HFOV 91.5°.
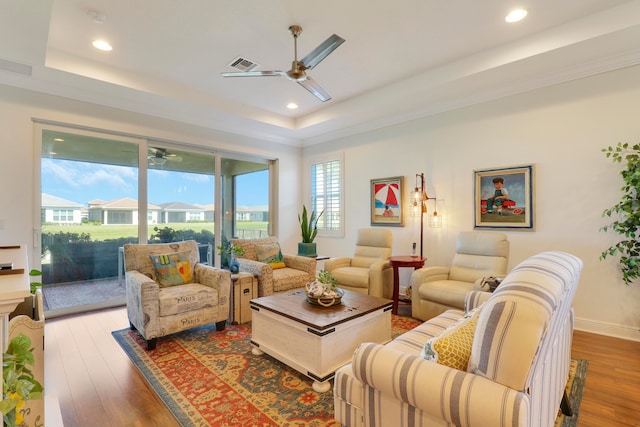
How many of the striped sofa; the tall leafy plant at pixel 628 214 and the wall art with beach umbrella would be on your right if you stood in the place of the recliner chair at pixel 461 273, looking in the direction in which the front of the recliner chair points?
1

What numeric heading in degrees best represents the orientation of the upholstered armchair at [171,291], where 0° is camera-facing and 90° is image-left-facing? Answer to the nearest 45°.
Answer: approximately 315°

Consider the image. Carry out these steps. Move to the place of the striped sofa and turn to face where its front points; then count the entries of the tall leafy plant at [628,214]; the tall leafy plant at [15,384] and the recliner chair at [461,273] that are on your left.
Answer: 1

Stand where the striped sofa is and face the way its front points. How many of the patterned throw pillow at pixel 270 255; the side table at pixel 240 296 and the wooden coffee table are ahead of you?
3

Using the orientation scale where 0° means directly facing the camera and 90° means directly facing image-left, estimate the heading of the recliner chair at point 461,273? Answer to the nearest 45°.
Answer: approximately 45°

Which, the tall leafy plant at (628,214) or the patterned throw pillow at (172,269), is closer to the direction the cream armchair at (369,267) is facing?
the patterned throw pillow

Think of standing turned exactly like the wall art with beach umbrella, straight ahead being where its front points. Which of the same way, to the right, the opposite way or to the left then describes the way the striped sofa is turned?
to the right

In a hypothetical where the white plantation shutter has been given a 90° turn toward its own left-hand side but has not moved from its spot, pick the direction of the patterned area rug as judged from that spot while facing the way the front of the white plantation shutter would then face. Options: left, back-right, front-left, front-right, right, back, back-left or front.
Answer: front-right

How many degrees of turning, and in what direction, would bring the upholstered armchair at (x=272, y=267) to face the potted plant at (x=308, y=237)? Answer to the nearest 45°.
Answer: approximately 90° to its left

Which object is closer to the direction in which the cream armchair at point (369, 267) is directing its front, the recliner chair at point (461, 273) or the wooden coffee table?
the wooden coffee table

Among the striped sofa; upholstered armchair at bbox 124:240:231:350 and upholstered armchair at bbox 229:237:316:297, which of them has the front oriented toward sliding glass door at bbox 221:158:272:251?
the striped sofa

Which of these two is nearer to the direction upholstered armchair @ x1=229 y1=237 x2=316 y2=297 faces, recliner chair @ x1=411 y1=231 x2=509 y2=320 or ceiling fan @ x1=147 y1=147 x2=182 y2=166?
the recliner chair

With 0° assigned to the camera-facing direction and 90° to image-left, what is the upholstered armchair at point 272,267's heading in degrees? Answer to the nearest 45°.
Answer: approximately 315°

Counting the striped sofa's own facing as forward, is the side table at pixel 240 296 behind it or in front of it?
in front

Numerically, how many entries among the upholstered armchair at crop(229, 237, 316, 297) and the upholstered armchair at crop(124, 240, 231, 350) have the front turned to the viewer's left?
0

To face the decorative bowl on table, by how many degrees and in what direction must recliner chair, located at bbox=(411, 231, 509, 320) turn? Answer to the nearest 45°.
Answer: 0° — it already faces it
